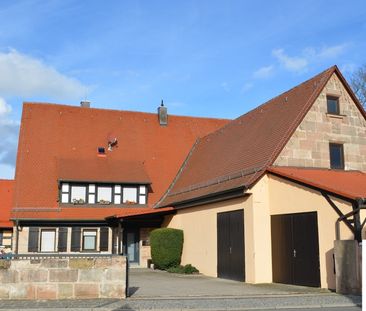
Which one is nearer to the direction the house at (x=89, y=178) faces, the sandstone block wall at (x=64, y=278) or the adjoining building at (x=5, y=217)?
the sandstone block wall

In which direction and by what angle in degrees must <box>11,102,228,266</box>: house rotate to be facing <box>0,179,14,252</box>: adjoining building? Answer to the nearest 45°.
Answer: approximately 135° to its right

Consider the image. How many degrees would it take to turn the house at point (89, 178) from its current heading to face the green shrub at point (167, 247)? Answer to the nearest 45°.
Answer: approximately 45° to its left

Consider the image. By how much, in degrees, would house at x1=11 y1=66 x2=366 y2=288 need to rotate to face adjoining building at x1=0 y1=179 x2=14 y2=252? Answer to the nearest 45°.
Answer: approximately 135° to its right

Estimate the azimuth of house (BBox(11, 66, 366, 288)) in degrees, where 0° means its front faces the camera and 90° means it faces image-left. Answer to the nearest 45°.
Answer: approximately 0°

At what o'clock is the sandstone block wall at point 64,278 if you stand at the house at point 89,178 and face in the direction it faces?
The sandstone block wall is roughly at 12 o'clock from the house.

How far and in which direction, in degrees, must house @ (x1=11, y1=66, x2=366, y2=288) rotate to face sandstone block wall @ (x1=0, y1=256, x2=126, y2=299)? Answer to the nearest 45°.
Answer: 0° — it already faces it
